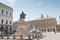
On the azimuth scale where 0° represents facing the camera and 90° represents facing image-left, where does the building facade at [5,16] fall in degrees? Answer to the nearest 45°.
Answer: approximately 315°
